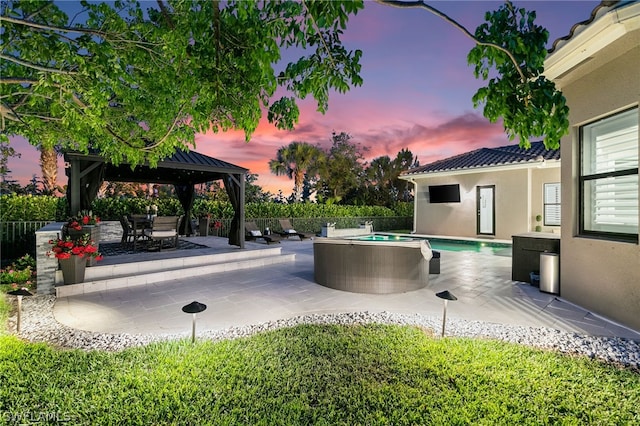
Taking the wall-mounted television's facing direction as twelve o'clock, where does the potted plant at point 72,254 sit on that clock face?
The potted plant is roughly at 1 o'clock from the wall-mounted television.

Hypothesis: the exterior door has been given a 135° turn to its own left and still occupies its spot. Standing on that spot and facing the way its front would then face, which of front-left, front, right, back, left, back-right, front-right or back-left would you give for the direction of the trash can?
back-right

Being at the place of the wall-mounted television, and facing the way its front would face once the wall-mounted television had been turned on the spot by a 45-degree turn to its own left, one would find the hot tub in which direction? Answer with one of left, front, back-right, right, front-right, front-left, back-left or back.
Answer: front-right

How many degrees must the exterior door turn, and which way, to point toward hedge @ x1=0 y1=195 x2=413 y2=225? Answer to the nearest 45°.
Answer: approximately 45° to its right

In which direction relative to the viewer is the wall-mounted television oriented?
toward the camera

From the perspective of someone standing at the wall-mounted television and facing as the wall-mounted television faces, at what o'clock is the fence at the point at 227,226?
The fence is roughly at 2 o'clock from the wall-mounted television.

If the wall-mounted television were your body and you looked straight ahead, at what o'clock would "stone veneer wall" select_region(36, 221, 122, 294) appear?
The stone veneer wall is roughly at 1 o'clock from the wall-mounted television.

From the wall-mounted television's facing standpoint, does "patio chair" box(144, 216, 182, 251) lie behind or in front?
in front

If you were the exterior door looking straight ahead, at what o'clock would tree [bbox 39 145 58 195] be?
The tree is roughly at 2 o'clock from the exterior door.

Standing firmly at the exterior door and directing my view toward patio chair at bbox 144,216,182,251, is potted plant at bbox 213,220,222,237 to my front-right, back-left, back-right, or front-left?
front-right

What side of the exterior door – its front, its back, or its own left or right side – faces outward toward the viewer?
front

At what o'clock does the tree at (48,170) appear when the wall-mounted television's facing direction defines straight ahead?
The tree is roughly at 2 o'clock from the wall-mounted television.

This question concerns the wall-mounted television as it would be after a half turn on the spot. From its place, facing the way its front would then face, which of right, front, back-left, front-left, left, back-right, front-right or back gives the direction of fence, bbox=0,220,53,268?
back-left

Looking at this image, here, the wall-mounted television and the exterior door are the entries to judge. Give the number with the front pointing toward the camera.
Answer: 2
